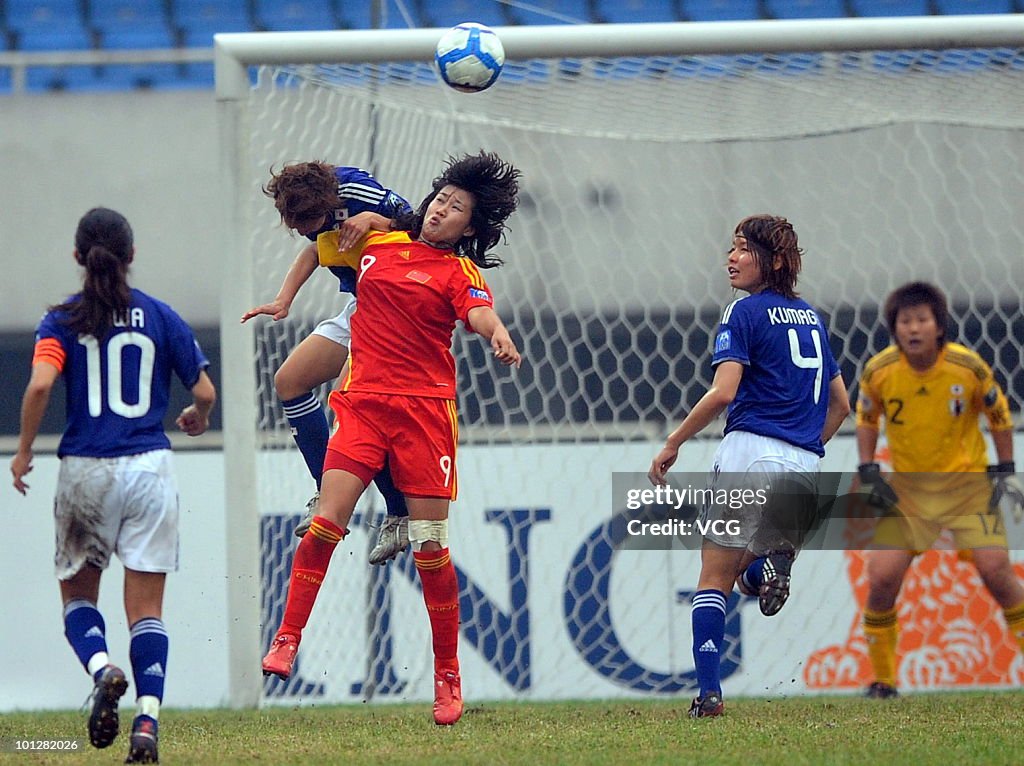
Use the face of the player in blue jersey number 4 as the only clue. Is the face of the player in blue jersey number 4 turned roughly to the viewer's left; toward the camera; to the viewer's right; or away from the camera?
to the viewer's left

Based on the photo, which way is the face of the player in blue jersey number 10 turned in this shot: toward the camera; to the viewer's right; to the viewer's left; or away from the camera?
away from the camera

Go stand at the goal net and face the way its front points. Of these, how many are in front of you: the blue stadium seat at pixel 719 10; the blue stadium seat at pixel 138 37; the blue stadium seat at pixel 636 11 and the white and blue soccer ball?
1

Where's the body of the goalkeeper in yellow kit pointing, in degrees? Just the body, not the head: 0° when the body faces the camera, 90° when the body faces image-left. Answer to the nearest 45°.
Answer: approximately 0°

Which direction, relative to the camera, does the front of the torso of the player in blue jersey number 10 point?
away from the camera

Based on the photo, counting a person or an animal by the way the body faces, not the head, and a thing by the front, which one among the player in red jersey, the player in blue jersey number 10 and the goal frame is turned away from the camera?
the player in blue jersey number 10

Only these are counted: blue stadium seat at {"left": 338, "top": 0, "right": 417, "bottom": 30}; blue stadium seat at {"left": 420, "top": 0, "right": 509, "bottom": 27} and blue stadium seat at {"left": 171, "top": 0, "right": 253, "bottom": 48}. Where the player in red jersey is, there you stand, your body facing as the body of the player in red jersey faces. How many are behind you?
3

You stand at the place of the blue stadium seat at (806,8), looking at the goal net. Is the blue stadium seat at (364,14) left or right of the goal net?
right

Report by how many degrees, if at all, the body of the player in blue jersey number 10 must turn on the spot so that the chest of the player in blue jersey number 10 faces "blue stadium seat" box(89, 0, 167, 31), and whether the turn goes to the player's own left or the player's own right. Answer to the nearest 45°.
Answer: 0° — they already face it

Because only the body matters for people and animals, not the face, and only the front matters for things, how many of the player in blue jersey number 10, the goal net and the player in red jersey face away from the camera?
1

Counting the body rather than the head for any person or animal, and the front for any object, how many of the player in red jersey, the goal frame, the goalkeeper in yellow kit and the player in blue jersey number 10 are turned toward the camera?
3
